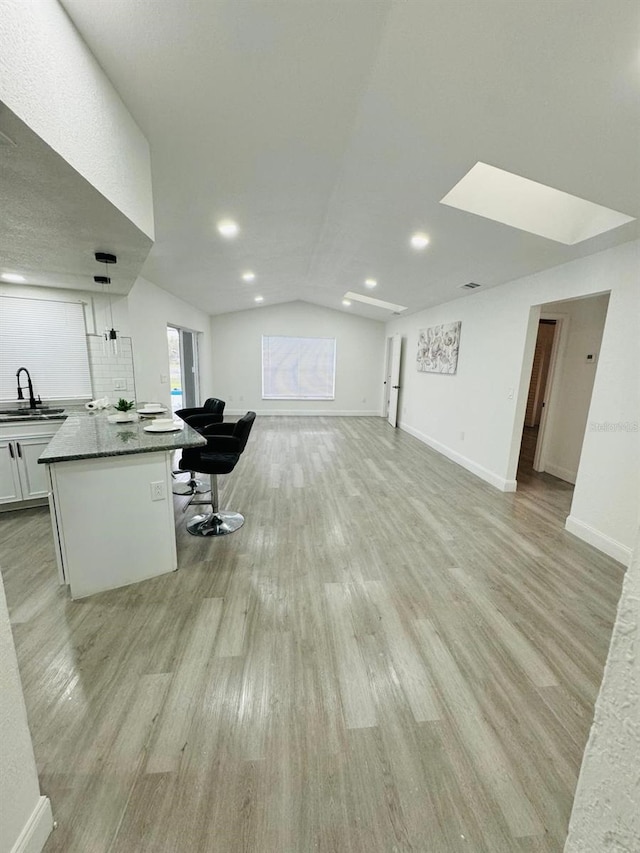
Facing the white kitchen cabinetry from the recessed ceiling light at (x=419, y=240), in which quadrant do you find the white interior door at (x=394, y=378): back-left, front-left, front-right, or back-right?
back-right

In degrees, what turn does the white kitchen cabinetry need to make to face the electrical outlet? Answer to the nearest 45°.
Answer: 0° — it already faces it

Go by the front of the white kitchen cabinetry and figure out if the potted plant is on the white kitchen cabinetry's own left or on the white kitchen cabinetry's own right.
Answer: on the white kitchen cabinetry's own left

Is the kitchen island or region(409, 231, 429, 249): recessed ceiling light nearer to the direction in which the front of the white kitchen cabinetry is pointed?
the kitchen island

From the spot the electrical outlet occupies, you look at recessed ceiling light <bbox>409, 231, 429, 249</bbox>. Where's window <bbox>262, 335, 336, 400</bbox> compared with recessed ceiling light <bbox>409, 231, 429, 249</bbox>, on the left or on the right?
left

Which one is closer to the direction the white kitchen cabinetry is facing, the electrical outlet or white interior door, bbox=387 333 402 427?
the electrical outlet

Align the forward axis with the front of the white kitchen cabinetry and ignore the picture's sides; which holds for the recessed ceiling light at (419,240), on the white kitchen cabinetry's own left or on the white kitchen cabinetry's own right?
on the white kitchen cabinetry's own left
